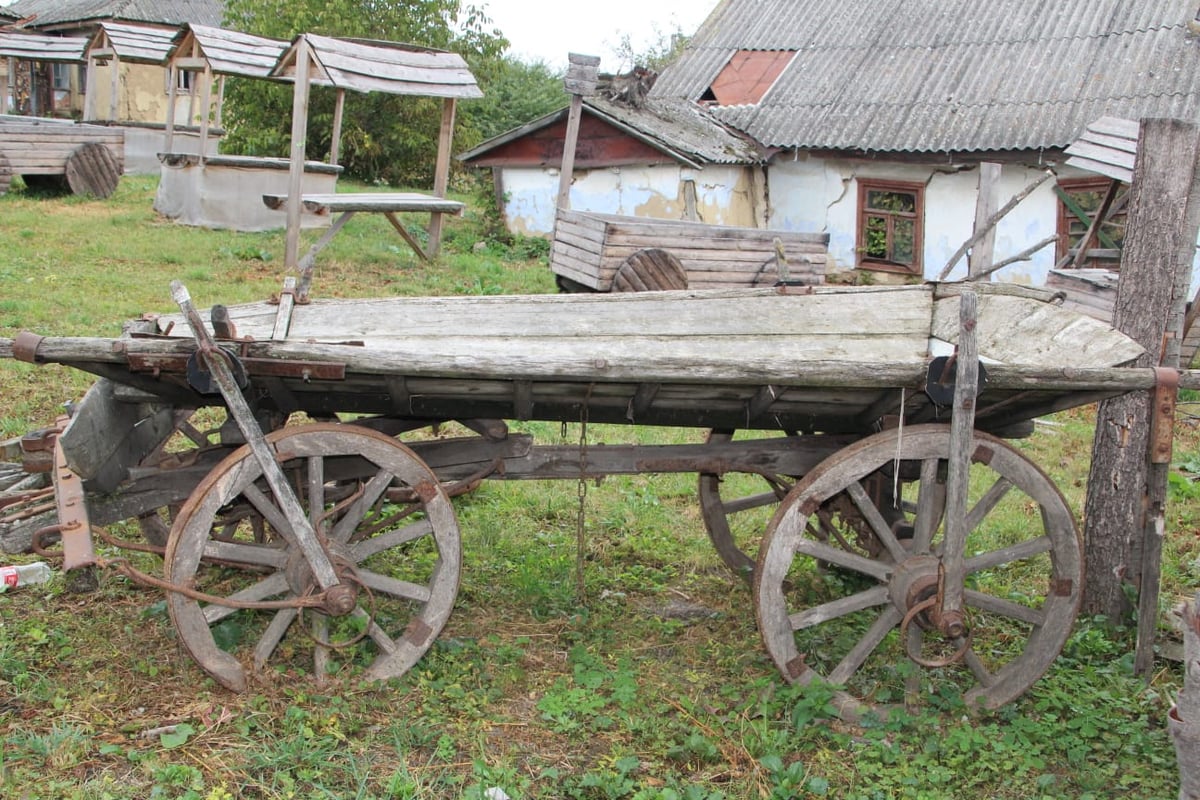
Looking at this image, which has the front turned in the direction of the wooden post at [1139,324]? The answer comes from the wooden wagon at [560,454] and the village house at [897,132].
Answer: the village house

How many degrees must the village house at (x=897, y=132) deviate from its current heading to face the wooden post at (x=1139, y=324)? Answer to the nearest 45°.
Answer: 0° — it already faces it

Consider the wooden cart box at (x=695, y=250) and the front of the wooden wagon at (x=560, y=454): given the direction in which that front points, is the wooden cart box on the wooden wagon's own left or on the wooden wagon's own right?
on the wooden wagon's own right

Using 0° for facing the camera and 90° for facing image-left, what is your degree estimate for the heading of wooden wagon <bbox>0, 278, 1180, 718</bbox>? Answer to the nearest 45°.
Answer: approximately 90°

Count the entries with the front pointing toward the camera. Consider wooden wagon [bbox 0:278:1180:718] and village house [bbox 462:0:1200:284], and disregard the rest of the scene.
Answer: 1

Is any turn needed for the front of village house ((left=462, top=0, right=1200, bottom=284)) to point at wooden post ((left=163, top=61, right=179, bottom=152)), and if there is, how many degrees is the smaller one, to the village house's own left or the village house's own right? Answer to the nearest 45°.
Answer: approximately 90° to the village house's own right

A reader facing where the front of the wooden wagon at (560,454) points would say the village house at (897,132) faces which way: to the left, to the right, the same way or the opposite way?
to the left

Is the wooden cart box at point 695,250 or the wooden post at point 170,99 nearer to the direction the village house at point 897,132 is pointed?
the wooden cart box

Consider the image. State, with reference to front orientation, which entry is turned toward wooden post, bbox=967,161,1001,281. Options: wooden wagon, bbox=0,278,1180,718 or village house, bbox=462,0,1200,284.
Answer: the village house

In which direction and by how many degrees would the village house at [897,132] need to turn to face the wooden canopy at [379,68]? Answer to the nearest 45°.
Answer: approximately 45° to its right
